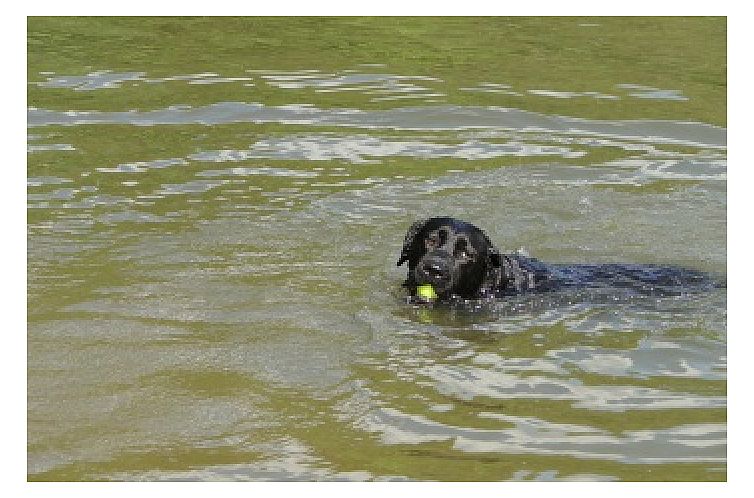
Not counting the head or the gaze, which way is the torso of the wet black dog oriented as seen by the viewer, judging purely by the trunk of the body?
to the viewer's left
